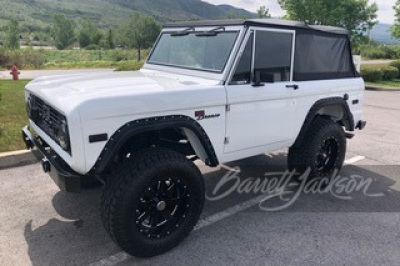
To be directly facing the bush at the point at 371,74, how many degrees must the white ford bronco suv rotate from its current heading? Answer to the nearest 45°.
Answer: approximately 180°

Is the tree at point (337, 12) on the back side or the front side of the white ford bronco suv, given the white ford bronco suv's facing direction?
on the back side

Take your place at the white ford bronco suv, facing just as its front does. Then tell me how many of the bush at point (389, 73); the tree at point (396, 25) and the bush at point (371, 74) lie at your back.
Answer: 3

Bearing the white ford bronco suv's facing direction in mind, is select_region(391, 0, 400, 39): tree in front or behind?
behind

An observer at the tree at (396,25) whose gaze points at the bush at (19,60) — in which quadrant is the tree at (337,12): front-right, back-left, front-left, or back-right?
front-left

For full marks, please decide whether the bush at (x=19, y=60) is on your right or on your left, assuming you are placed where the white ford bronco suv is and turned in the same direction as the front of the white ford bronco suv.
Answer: on your right

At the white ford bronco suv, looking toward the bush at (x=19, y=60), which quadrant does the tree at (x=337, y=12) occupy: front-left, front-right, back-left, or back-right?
front-right

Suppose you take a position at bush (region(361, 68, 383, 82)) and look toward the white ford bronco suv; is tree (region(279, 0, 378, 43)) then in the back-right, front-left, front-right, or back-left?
back-right
